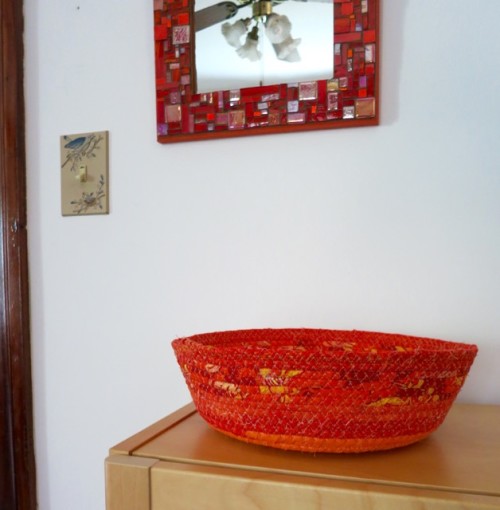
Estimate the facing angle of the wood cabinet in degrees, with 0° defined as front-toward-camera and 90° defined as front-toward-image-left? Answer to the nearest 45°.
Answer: approximately 0°

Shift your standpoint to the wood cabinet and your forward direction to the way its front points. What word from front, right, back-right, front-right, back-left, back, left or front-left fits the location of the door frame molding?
back-right
